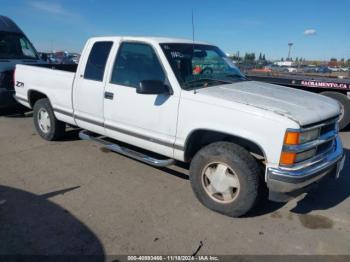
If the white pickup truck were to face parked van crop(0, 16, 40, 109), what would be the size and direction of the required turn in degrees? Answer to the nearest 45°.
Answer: approximately 180°

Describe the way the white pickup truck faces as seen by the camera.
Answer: facing the viewer and to the right of the viewer
